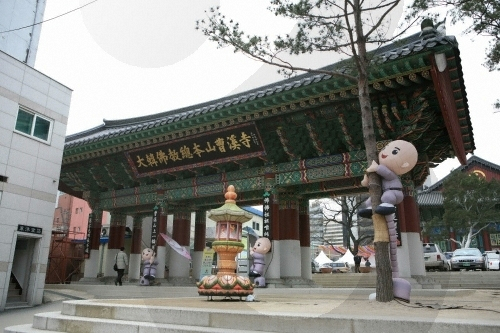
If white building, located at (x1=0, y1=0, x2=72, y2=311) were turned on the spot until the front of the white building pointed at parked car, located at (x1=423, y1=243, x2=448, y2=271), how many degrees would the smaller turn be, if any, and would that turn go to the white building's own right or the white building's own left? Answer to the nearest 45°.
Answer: approximately 45° to the white building's own left

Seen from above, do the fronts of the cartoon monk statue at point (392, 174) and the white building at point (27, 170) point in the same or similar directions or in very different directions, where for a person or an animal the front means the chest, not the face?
very different directions

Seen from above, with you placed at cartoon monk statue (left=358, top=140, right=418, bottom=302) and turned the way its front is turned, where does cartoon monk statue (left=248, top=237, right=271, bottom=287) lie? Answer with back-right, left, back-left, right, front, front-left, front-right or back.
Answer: front-right

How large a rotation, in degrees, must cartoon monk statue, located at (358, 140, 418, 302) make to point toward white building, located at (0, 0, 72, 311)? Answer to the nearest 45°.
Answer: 0° — it already faces it

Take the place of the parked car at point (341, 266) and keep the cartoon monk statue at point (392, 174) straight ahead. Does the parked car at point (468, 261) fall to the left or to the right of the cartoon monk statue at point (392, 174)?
left

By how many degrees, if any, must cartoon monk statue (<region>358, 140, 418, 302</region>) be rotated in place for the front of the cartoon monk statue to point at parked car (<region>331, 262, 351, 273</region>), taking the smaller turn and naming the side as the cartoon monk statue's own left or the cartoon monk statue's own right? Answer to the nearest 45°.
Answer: approximately 90° to the cartoon monk statue's own right

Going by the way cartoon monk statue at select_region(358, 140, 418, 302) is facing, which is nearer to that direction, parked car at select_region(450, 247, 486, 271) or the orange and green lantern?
the orange and green lantern

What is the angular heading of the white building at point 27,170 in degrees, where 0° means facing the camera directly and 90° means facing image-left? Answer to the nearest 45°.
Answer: approximately 315°

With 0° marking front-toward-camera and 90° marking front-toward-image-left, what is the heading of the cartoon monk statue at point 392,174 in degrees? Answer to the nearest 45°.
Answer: approximately 90°

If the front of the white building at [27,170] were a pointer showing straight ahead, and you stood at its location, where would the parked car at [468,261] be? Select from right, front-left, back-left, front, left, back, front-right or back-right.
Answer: front-left

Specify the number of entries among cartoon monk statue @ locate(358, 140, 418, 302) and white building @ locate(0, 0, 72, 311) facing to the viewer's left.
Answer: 1

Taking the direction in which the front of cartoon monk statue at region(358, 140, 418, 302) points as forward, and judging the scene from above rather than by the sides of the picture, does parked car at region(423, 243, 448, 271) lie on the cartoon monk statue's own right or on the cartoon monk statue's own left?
on the cartoon monk statue's own right

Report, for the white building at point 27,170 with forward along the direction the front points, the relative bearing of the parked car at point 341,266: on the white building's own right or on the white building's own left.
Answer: on the white building's own left

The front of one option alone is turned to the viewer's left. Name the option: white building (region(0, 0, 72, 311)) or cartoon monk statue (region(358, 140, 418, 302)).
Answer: the cartoon monk statue
